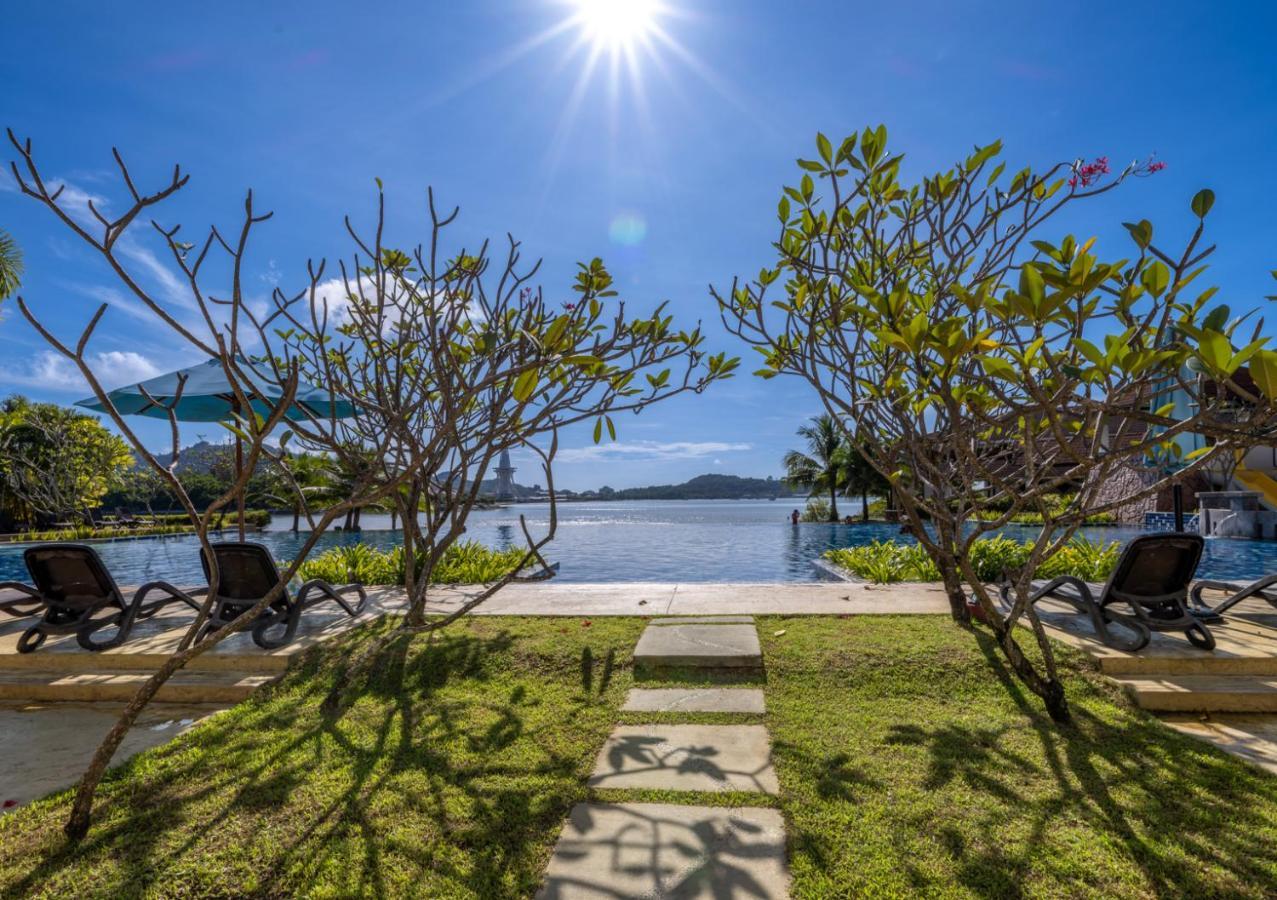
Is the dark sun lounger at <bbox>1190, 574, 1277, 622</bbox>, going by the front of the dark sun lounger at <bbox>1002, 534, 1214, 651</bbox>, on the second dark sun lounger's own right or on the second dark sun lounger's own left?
on the second dark sun lounger's own right

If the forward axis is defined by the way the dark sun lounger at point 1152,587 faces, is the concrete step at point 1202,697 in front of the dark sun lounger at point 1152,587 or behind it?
behind

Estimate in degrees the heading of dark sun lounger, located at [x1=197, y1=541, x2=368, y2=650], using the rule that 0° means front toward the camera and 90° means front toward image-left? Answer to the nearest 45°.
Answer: approximately 225°

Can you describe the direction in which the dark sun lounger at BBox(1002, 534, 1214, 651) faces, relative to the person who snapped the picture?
facing away from the viewer and to the left of the viewer

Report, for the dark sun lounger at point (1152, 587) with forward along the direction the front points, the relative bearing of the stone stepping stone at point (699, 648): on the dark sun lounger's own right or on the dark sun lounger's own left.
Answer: on the dark sun lounger's own left
